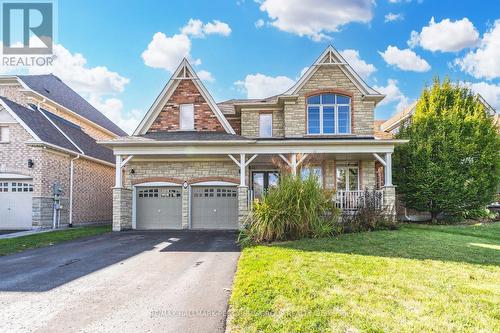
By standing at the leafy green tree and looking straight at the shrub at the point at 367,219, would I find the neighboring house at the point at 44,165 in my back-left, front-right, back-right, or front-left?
front-right

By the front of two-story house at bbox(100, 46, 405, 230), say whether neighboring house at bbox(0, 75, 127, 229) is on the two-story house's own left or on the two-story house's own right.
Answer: on the two-story house's own right

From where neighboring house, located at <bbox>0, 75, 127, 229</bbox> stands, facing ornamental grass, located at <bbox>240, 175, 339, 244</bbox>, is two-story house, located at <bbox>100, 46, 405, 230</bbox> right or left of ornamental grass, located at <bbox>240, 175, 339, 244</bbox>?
left

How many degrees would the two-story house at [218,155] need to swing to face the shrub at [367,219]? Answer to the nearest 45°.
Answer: approximately 45° to its left

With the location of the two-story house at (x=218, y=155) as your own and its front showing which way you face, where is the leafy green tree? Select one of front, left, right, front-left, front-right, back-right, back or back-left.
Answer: left

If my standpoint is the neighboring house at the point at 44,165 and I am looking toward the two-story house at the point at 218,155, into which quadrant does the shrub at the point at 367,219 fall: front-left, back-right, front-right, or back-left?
front-right

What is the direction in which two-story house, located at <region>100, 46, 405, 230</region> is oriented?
toward the camera

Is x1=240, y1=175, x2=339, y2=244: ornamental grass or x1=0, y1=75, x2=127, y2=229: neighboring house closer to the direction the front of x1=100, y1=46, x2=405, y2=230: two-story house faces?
the ornamental grass

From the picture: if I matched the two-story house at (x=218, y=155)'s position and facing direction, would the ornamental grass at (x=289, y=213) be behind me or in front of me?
in front

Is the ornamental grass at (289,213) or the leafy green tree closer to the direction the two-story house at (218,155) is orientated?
the ornamental grass
